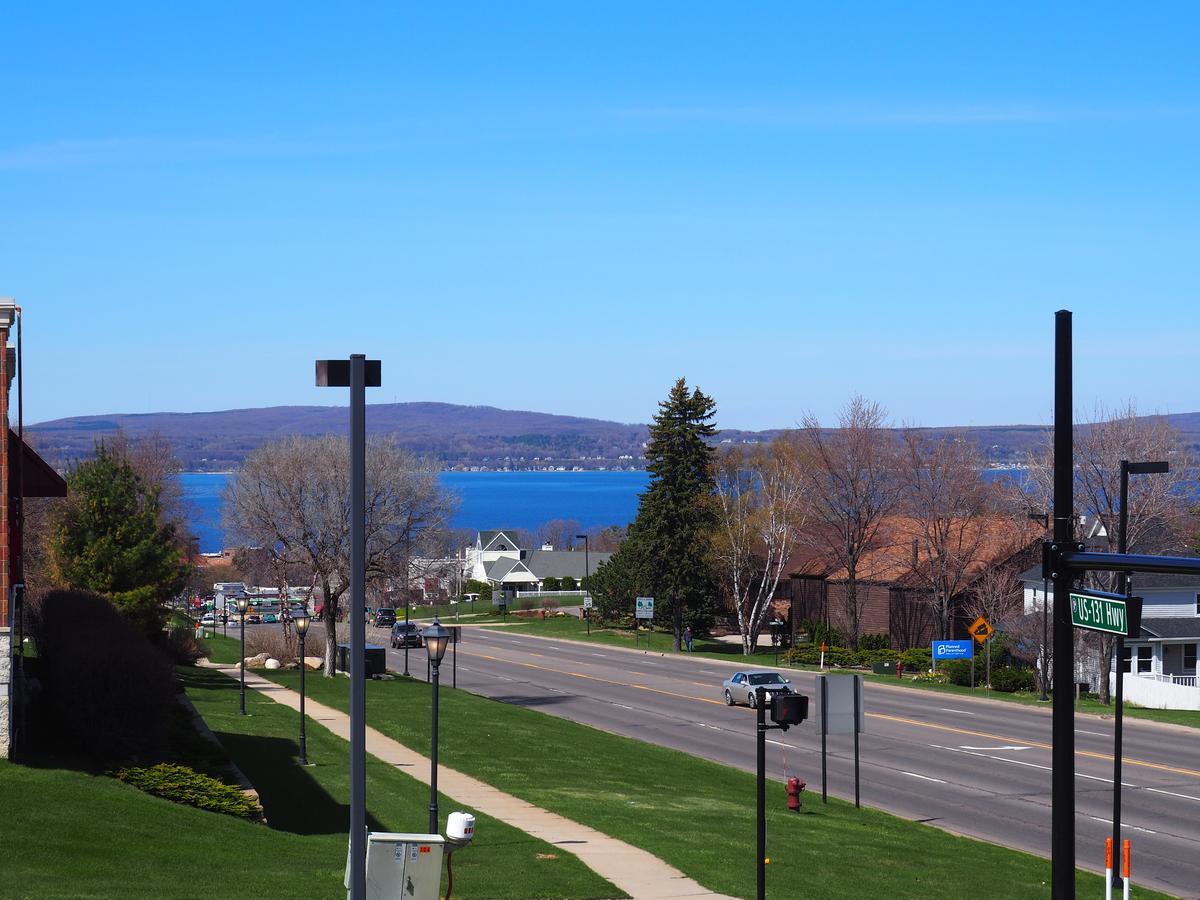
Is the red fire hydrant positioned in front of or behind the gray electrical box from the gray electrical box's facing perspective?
behind

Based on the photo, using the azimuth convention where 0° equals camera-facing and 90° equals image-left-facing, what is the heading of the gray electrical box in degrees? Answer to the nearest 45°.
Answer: approximately 0°

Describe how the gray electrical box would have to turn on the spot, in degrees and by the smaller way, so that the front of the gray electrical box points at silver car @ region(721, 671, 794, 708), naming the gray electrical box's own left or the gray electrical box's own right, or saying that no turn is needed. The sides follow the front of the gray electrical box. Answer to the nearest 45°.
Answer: approximately 180°

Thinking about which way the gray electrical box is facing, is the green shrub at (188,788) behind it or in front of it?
behind

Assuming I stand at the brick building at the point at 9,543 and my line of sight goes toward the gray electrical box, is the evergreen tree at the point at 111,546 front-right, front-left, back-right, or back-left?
back-left

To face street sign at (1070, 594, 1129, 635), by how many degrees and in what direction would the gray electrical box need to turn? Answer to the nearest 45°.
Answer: approximately 45° to its left

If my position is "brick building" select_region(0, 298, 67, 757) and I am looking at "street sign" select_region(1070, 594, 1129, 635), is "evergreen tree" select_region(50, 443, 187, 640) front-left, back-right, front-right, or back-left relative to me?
back-left

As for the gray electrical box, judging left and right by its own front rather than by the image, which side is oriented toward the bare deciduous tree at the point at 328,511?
back

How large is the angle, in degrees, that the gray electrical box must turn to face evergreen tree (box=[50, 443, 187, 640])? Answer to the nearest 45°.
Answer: approximately 180°
